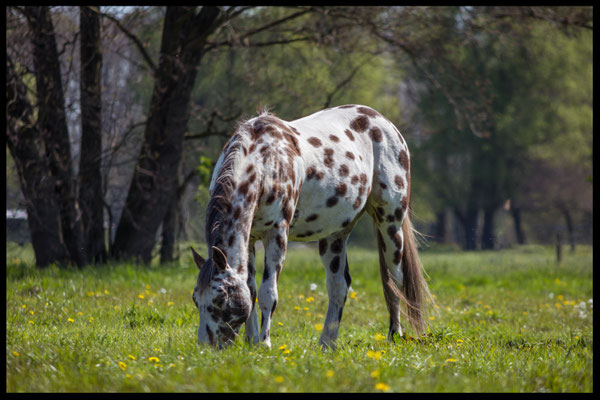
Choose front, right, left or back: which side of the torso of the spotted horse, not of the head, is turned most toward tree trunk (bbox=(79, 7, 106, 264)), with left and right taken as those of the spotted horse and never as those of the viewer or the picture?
right

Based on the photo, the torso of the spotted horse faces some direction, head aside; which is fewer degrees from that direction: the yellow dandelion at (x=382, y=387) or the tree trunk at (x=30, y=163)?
the yellow dandelion

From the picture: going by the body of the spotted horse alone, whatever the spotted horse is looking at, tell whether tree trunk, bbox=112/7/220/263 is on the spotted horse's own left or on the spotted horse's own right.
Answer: on the spotted horse's own right

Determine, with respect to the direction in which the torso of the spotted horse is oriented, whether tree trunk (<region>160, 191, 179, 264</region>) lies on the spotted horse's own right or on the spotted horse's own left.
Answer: on the spotted horse's own right

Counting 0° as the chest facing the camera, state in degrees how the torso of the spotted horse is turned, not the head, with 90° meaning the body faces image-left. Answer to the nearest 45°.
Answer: approximately 45°

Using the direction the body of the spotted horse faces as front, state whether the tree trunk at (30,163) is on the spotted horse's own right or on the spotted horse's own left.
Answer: on the spotted horse's own right

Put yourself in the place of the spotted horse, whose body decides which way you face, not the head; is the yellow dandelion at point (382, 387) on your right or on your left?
on your left
